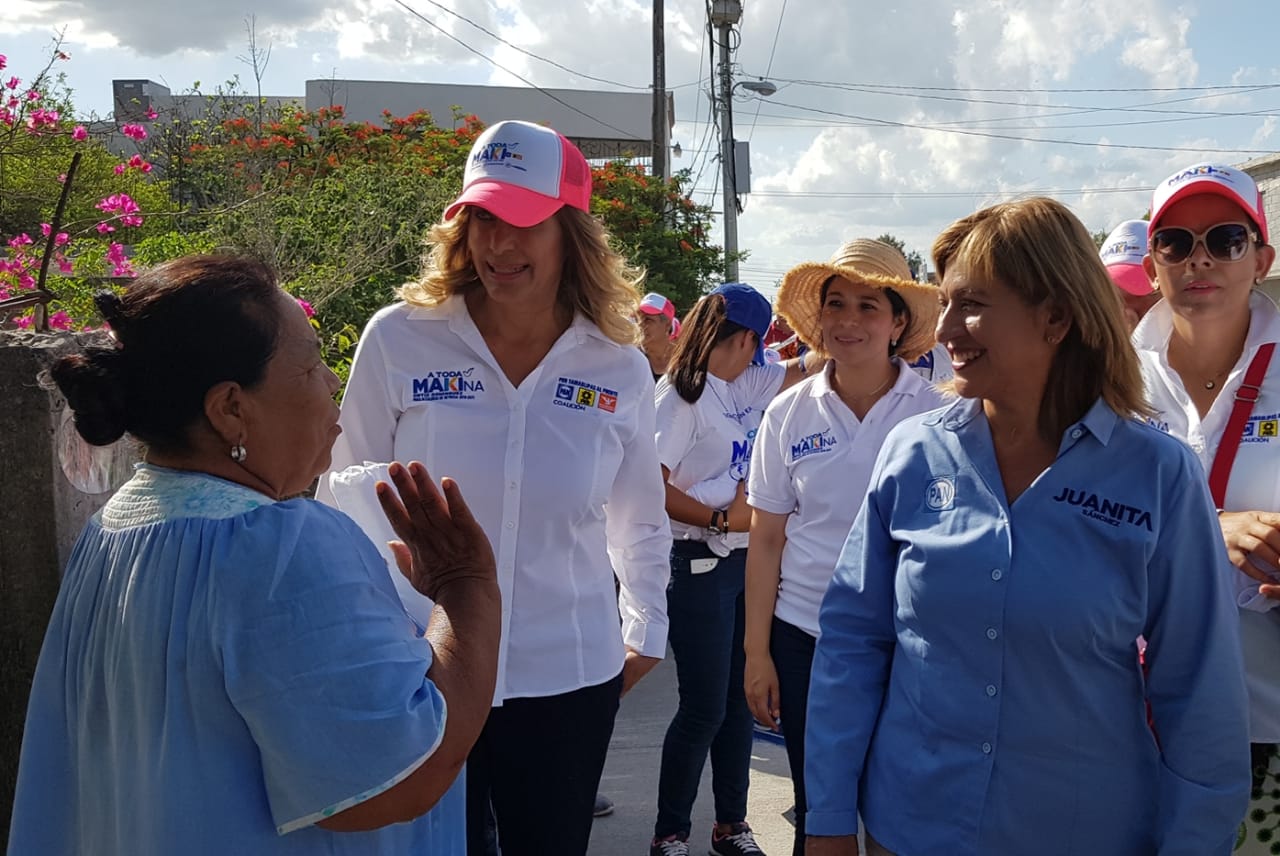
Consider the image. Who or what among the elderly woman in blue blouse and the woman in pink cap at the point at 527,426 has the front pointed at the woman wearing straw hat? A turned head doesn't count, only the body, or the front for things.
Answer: the elderly woman in blue blouse

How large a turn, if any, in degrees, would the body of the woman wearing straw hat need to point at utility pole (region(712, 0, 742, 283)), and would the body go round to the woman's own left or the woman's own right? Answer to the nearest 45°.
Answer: approximately 180°

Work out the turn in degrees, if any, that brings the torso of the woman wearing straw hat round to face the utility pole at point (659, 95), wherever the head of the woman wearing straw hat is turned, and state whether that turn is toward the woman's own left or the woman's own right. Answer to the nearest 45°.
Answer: approximately 180°

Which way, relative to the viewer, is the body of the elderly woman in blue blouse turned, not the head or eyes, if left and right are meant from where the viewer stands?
facing away from the viewer and to the right of the viewer

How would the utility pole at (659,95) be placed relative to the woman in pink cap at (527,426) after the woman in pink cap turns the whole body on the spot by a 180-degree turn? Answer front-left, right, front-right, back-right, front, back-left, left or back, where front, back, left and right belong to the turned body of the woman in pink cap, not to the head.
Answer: front

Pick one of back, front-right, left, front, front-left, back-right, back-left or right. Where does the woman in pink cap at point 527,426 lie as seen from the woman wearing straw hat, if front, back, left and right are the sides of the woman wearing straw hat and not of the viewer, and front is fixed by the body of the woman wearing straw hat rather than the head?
front-right

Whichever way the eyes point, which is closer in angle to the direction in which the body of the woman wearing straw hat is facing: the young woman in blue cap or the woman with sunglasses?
the woman with sunglasses

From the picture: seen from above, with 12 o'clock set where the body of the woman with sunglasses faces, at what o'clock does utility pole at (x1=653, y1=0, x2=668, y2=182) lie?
The utility pole is roughly at 5 o'clock from the woman with sunglasses.

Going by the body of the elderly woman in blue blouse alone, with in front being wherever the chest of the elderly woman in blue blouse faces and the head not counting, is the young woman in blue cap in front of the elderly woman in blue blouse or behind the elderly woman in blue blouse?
in front

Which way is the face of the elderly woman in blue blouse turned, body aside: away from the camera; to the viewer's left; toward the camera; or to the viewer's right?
to the viewer's right

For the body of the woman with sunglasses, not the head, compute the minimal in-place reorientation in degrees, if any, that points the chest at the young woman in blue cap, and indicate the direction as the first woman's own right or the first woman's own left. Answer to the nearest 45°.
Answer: approximately 135° to the first woman's own right
